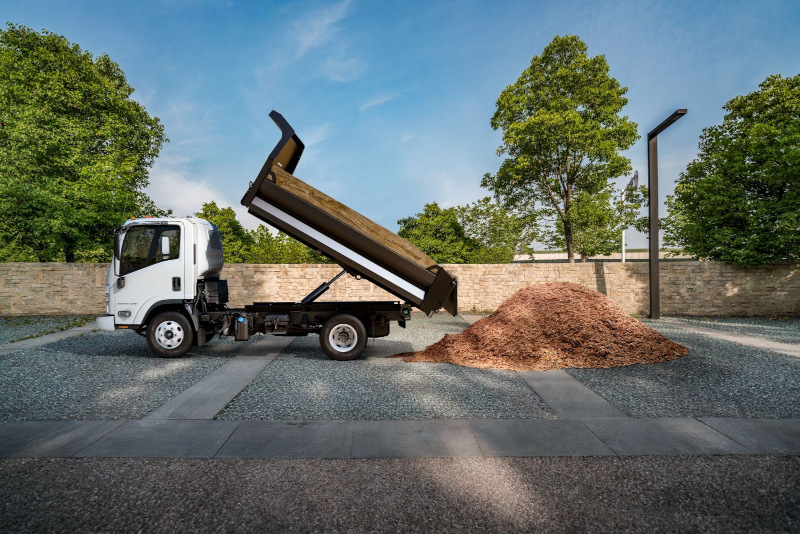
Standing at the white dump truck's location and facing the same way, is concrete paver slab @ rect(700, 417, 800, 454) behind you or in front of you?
behind

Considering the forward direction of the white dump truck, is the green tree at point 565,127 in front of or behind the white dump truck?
behind

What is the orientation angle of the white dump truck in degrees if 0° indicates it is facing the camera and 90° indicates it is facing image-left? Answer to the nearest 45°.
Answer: approximately 90°

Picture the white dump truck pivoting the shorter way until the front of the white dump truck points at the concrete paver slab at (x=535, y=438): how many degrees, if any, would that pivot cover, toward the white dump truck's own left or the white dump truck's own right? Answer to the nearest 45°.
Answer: approximately 135° to the white dump truck's own left

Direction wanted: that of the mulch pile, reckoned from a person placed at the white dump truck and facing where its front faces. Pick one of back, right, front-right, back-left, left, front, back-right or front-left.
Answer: back

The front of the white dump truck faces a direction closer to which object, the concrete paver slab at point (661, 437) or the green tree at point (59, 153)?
the green tree

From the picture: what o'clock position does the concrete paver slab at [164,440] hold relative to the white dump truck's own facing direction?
The concrete paver slab is roughly at 9 o'clock from the white dump truck.

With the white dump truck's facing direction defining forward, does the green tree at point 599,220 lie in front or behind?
behind

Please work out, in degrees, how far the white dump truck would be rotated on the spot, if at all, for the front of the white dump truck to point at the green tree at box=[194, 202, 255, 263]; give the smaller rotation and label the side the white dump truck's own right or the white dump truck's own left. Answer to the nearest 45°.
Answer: approximately 90° to the white dump truck's own right

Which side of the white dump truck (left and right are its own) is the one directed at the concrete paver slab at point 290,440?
left

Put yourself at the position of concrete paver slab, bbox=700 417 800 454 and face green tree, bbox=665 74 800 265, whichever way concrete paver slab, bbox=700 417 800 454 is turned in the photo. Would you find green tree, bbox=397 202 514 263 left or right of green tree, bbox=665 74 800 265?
left

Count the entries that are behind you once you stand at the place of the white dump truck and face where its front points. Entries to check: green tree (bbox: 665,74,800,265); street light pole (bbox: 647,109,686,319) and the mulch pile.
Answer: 3

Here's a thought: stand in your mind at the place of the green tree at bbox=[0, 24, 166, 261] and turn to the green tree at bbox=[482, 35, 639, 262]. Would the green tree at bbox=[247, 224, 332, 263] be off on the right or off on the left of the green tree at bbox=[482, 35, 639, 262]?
left
